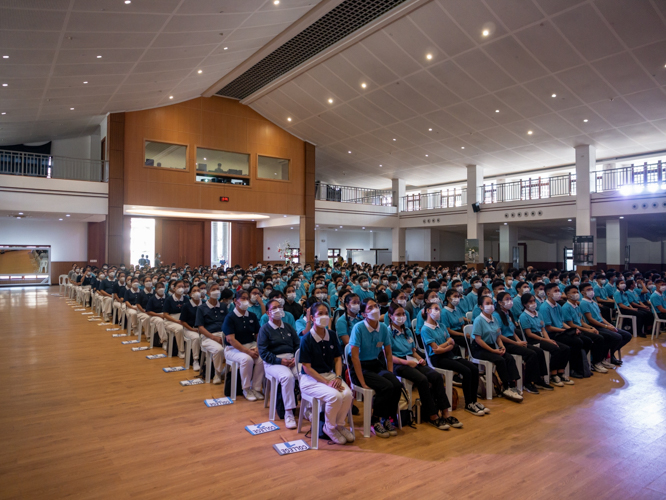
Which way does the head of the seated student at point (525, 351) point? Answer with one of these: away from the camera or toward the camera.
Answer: toward the camera

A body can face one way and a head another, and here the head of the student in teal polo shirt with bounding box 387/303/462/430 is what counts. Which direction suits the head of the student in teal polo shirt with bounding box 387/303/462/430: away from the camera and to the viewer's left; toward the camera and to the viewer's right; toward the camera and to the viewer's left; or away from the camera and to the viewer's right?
toward the camera and to the viewer's right

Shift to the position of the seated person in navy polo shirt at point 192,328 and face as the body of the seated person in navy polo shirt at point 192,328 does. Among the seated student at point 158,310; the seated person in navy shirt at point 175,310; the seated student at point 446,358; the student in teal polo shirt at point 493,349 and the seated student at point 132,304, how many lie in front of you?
2

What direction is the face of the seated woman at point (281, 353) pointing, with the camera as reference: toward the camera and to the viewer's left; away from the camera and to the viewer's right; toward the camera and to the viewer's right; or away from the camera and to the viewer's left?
toward the camera and to the viewer's right

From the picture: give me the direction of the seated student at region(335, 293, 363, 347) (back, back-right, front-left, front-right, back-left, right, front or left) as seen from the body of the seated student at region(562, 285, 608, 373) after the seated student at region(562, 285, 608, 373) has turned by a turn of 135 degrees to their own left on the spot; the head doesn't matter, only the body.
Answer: back-left

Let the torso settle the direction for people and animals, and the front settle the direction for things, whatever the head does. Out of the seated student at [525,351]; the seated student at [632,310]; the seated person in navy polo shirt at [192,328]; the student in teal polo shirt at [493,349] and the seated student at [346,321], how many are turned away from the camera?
0

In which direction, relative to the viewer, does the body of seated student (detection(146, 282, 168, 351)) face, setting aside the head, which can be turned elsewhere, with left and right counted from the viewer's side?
facing the viewer and to the right of the viewer

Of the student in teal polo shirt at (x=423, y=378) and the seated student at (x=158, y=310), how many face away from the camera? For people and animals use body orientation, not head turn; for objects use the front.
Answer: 0

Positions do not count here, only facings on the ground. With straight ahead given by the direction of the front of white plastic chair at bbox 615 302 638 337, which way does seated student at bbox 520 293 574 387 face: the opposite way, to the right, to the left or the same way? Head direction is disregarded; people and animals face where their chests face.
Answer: the same way

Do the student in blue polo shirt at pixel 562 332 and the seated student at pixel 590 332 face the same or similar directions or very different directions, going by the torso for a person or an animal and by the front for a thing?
same or similar directions

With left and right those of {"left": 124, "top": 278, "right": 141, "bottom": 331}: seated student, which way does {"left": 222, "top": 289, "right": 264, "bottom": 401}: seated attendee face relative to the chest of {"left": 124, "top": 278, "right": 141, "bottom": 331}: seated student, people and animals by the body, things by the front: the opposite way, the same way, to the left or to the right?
the same way

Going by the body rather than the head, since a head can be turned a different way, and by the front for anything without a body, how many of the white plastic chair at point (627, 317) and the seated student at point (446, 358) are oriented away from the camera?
0

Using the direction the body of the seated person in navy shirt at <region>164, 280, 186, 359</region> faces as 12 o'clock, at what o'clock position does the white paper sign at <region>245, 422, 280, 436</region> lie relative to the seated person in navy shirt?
The white paper sign is roughly at 1 o'clock from the seated person in navy shirt.

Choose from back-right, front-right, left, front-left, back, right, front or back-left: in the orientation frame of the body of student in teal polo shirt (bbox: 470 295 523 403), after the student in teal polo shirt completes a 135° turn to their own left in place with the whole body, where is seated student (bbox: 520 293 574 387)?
front-right

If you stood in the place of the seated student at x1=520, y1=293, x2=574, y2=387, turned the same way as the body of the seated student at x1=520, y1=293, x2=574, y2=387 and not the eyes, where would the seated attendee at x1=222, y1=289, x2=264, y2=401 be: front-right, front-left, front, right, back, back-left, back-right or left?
right

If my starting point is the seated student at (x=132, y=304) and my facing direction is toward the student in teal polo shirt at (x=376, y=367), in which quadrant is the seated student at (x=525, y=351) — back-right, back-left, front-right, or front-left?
front-left

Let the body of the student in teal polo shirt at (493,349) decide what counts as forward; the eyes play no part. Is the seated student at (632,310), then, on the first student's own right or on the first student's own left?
on the first student's own left
